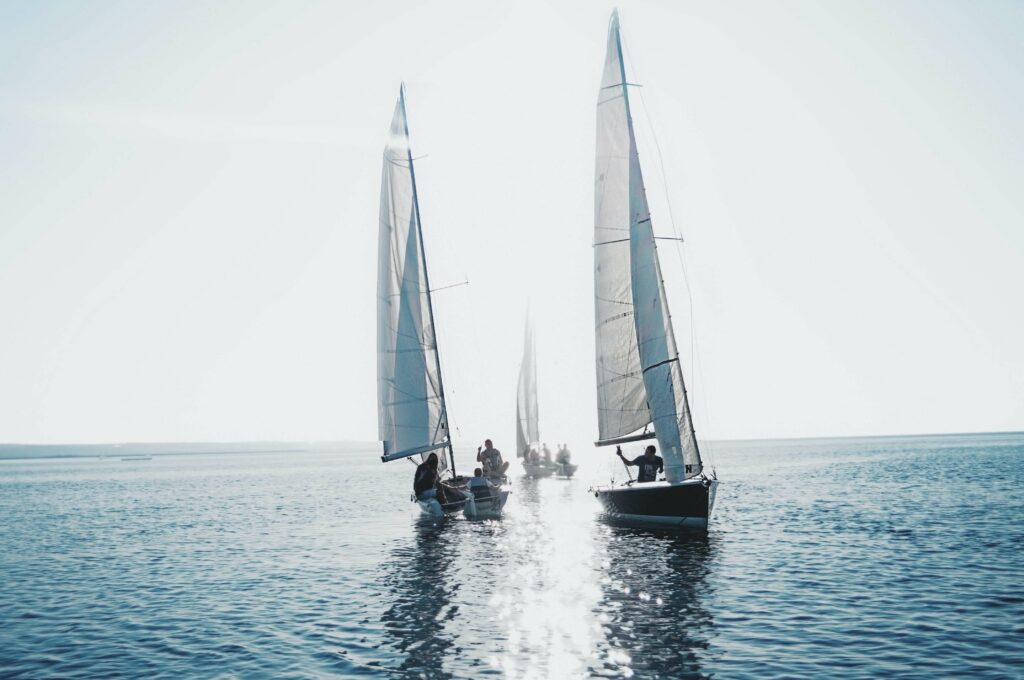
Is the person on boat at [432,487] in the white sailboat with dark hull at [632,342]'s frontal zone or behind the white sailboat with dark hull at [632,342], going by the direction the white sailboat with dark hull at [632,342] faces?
behind

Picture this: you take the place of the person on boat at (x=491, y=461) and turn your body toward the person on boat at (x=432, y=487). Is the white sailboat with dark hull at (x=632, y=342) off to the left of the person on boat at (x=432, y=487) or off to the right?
left

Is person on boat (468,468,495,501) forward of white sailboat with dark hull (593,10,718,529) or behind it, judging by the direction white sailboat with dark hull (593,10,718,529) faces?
behind

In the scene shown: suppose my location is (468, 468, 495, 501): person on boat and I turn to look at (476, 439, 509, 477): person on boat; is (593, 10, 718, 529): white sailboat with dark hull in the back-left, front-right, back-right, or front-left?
back-right

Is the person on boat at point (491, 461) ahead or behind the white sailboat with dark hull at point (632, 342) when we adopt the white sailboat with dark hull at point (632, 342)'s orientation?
behind
